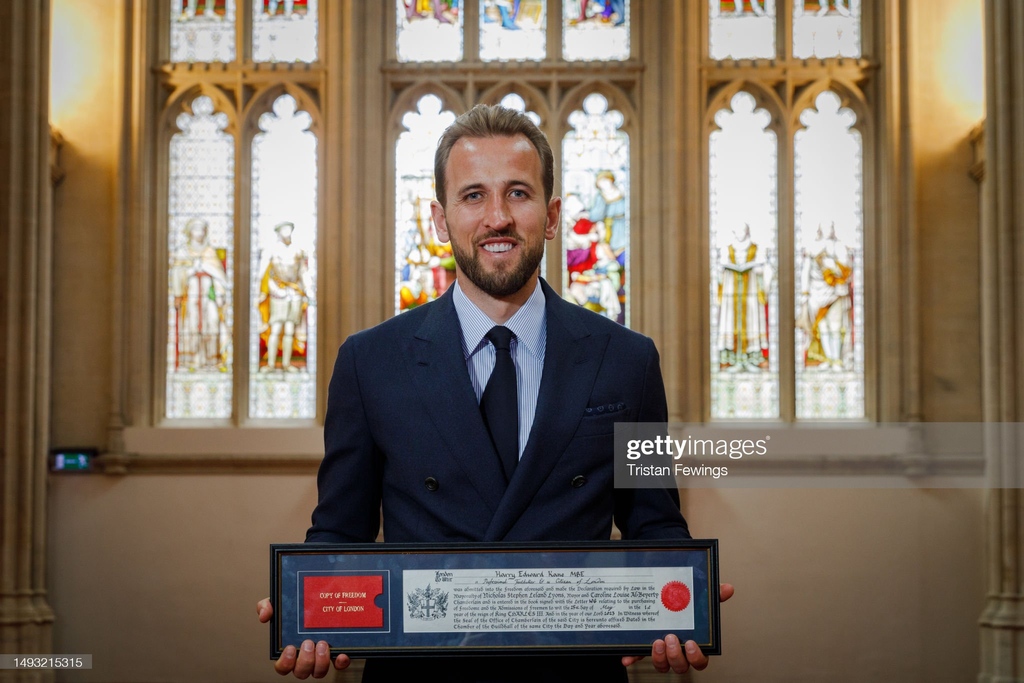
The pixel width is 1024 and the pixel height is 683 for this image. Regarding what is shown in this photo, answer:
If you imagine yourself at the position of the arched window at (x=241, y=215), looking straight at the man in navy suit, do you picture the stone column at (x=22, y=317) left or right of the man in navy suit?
right

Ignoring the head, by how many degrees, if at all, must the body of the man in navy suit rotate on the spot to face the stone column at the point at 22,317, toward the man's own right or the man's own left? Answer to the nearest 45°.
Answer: approximately 135° to the man's own right

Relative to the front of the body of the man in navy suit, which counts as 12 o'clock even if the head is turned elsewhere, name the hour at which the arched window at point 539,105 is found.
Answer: The arched window is roughly at 6 o'clock from the man in navy suit.

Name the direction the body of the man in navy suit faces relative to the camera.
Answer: toward the camera

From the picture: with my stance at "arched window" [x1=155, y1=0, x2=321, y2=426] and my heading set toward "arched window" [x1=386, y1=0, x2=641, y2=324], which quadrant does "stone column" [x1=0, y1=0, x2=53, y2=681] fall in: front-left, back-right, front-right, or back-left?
back-right

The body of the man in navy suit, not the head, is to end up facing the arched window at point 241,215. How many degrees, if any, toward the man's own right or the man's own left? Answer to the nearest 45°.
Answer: approximately 180°
